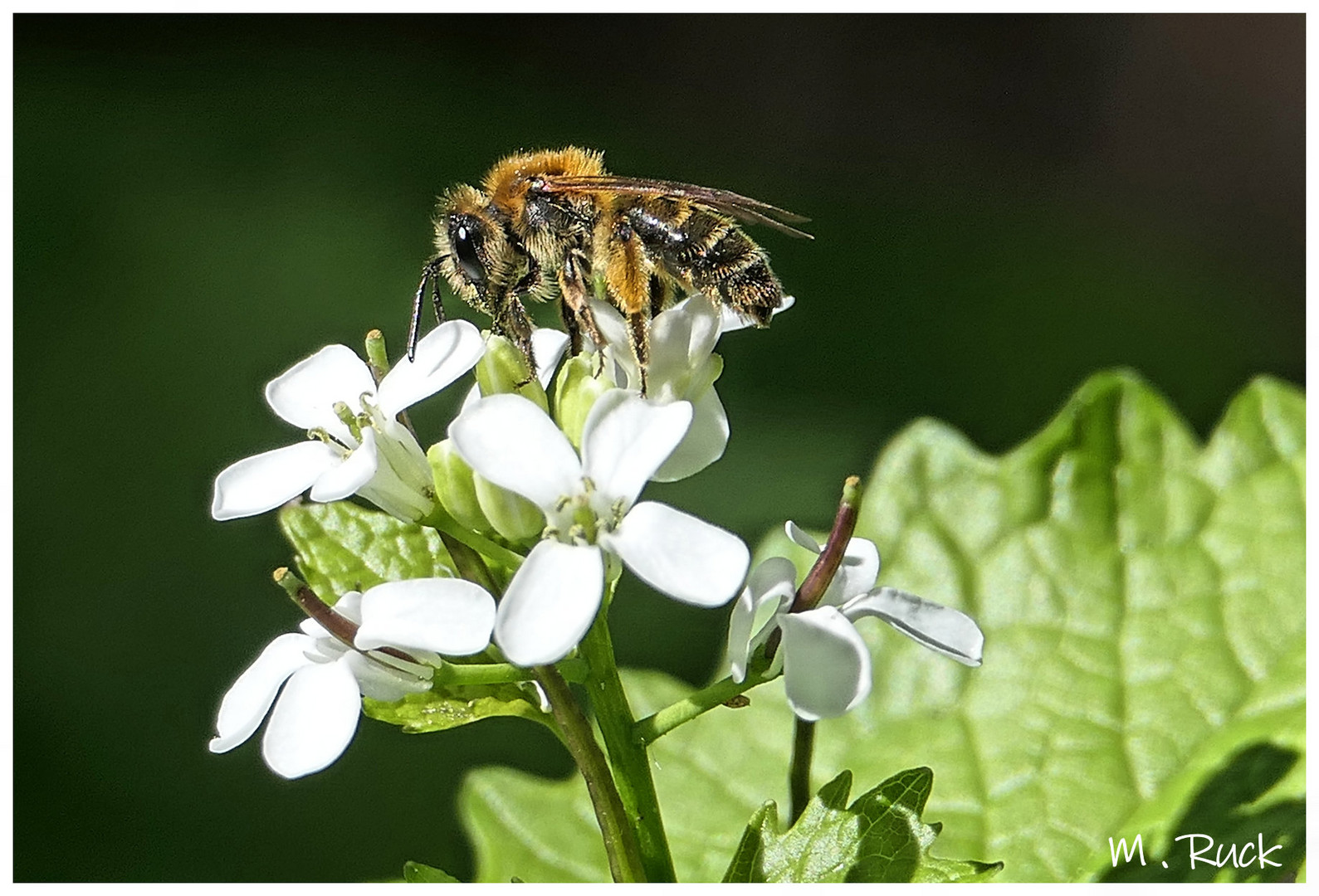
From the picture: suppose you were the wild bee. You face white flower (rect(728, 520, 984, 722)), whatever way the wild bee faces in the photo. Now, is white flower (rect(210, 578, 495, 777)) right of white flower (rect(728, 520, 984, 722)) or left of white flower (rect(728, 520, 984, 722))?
right

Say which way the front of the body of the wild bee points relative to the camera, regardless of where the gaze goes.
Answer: to the viewer's left

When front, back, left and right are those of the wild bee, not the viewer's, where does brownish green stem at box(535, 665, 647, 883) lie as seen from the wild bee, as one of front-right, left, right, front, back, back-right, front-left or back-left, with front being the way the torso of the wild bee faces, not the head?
left

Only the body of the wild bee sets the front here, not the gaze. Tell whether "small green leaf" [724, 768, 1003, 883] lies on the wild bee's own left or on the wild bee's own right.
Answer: on the wild bee's own left

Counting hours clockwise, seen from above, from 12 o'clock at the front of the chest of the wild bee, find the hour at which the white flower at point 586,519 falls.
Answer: The white flower is roughly at 9 o'clock from the wild bee.
